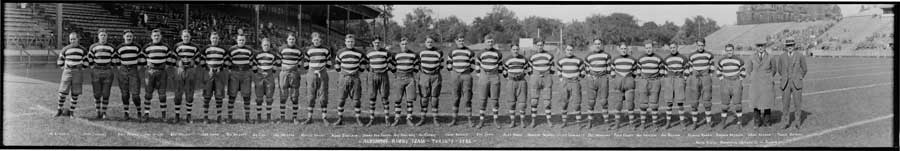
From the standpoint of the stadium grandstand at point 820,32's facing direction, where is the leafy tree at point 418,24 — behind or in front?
in front

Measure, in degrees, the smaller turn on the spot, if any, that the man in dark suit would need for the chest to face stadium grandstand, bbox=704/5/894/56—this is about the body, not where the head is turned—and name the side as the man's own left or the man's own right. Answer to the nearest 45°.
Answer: approximately 180°

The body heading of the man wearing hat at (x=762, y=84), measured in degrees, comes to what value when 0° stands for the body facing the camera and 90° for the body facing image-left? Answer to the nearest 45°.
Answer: approximately 0°

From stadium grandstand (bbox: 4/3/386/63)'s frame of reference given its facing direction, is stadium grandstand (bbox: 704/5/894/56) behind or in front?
in front

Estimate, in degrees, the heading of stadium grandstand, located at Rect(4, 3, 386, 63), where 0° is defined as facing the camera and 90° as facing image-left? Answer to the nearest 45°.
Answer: approximately 315°

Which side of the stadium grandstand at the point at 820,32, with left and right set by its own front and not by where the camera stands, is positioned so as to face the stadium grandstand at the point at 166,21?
front

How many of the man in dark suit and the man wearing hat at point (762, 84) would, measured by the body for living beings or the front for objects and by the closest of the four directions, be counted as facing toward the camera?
2

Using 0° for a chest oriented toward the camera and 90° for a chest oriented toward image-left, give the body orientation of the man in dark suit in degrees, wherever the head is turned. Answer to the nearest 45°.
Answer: approximately 0°
